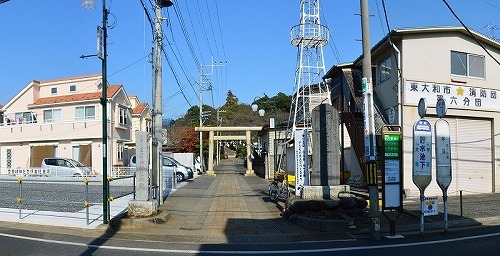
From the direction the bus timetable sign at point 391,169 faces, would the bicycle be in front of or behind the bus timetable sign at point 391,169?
behind

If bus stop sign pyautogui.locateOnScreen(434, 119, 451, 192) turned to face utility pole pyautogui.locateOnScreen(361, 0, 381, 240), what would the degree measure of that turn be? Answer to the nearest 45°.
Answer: approximately 45° to its right

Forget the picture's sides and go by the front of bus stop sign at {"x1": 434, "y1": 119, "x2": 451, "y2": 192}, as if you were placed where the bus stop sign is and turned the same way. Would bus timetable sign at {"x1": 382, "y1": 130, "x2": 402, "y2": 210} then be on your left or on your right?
on your right

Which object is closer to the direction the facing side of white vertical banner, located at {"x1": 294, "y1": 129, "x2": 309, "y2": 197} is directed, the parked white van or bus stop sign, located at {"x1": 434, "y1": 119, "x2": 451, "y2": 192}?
the bus stop sign

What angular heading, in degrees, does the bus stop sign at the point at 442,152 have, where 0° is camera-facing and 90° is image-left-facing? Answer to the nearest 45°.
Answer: approximately 0°

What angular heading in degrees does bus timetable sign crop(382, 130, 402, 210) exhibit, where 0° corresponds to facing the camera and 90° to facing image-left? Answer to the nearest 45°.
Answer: approximately 0°
